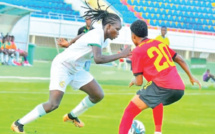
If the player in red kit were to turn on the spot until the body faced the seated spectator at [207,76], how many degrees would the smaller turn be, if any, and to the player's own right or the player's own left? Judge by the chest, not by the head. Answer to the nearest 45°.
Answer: approximately 45° to the player's own right

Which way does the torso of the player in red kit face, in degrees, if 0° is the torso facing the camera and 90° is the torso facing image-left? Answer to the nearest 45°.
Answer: approximately 135°

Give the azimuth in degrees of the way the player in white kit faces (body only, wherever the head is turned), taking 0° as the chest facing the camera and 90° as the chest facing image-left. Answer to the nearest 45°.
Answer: approximately 270°

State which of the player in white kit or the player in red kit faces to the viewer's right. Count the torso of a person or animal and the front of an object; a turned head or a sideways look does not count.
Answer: the player in white kit

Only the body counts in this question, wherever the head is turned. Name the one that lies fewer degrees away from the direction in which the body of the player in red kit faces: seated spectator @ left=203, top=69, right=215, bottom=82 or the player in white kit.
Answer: the player in white kit

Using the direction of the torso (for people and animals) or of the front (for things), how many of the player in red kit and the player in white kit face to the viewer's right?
1

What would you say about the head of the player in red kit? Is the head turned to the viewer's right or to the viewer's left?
to the viewer's left
